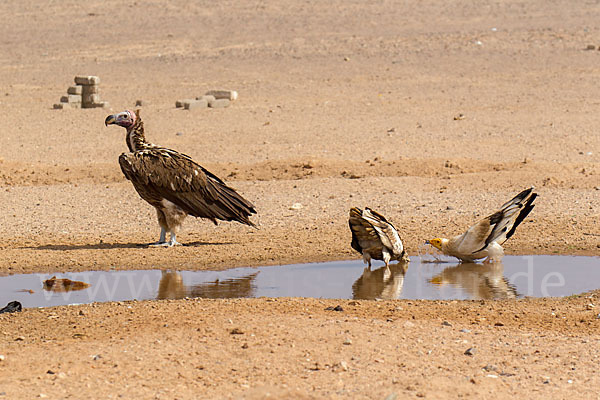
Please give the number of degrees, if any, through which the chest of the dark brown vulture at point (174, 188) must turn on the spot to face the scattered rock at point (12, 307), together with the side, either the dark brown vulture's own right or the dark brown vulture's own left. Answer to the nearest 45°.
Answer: approximately 45° to the dark brown vulture's own left

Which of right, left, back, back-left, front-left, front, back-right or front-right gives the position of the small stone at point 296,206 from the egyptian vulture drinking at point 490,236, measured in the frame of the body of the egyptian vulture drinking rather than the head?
front-right

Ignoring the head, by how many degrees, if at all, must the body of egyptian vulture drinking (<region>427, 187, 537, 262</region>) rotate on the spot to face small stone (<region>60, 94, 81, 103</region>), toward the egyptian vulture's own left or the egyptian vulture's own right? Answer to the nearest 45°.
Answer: approximately 45° to the egyptian vulture's own right

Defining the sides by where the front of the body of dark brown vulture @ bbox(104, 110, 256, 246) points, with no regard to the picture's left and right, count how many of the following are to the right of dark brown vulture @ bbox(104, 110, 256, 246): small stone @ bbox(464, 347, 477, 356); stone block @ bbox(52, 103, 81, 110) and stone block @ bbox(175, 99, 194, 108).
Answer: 2

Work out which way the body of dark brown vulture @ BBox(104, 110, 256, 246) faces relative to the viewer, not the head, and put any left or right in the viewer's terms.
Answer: facing to the left of the viewer

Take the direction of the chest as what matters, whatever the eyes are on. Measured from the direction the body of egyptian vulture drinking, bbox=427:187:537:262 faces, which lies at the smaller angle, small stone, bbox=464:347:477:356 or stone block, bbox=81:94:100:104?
the stone block

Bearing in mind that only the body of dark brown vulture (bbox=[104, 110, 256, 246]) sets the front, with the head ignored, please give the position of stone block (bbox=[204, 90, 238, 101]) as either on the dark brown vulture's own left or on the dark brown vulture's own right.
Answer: on the dark brown vulture's own right

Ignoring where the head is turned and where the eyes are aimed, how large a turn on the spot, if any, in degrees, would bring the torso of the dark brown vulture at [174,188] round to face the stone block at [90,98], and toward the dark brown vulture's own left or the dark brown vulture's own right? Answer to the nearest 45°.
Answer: approximately 90° to the dark brown vulture's own right

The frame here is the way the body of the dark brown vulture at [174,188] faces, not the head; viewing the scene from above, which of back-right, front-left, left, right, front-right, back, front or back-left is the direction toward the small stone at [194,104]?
right

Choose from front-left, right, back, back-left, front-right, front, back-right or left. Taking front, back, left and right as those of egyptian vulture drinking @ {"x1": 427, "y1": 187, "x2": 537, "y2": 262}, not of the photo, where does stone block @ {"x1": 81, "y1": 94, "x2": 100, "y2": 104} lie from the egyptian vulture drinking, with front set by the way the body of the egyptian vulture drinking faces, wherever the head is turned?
front-right

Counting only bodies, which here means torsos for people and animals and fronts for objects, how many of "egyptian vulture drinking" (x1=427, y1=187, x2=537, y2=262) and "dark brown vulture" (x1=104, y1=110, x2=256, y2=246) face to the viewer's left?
2

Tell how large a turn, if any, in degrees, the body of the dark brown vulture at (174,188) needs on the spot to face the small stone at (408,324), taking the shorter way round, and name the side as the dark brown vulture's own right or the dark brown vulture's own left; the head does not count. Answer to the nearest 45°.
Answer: approximately 135° to the dark brown vulture's own left

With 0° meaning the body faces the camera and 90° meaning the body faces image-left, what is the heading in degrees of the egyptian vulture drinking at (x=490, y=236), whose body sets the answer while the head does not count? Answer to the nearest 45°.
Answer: approximately 90°

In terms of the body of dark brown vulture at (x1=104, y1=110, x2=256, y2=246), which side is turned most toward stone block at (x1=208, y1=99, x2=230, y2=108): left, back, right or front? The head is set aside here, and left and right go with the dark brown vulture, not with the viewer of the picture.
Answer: right
